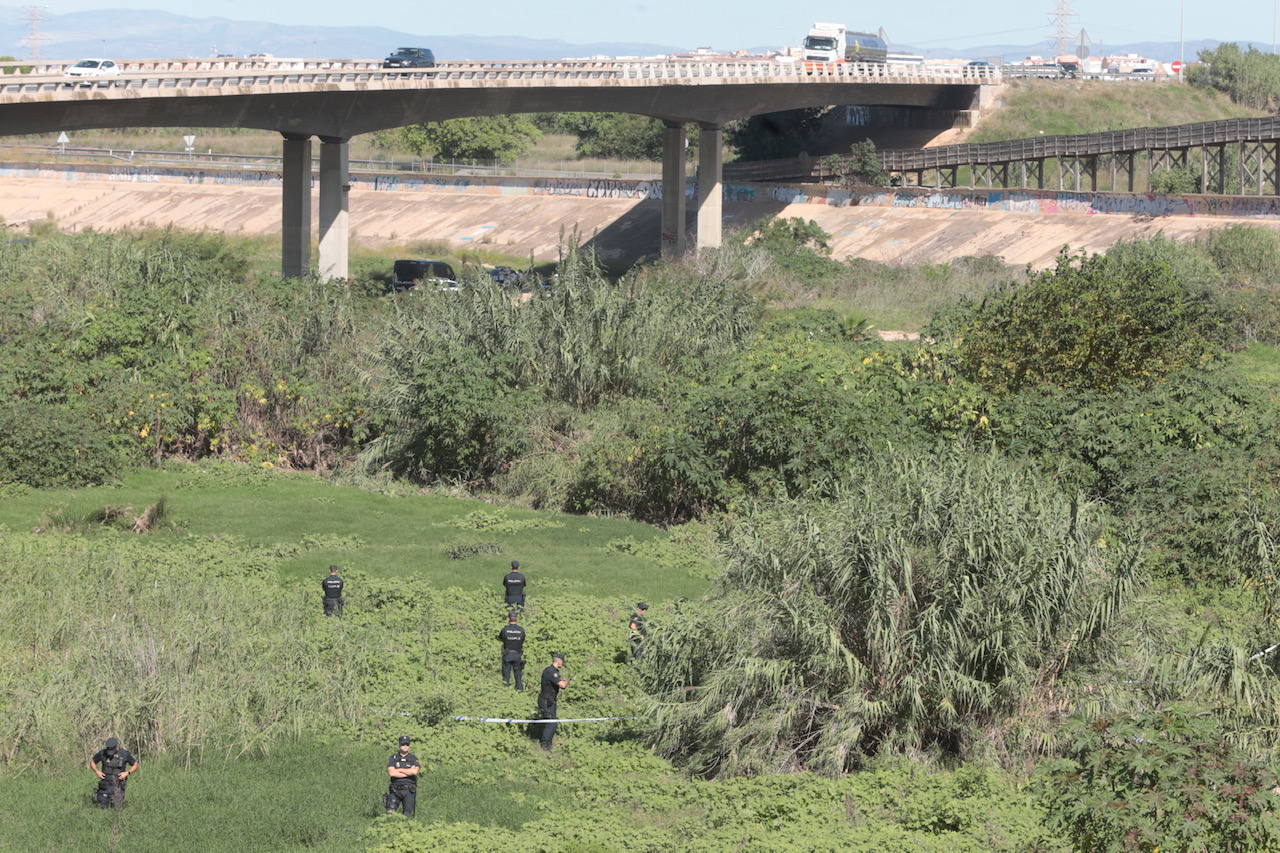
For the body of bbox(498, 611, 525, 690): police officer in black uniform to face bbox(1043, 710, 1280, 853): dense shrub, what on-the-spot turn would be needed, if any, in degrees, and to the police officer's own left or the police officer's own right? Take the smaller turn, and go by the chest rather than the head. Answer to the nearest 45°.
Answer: approximately 135° to the police officer's own right

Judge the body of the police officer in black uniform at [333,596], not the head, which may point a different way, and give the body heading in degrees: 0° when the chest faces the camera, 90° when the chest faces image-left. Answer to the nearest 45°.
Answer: approximately 180°

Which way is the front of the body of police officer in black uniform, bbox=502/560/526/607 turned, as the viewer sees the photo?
away from the camera

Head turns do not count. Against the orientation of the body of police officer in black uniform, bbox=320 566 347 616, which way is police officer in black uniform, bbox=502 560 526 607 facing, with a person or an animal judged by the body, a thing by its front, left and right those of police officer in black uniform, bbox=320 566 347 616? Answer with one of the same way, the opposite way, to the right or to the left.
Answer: the same way

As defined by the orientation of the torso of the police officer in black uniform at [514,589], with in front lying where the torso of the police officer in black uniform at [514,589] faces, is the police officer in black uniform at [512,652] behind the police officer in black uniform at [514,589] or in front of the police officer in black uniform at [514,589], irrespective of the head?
behind

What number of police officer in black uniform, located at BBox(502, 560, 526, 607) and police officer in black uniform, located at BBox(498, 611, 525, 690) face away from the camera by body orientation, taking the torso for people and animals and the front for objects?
2

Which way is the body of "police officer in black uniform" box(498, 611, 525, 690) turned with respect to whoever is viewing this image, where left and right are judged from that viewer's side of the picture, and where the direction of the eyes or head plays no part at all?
facing away from the viewer

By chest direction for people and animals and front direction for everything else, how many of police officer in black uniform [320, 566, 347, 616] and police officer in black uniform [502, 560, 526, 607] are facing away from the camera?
2

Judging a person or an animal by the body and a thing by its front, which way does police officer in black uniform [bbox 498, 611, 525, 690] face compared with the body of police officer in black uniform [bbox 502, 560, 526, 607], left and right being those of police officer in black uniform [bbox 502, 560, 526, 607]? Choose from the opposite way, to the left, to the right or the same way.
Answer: the same way

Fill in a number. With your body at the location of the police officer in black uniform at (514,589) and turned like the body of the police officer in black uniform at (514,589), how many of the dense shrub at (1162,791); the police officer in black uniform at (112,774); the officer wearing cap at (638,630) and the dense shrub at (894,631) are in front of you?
0

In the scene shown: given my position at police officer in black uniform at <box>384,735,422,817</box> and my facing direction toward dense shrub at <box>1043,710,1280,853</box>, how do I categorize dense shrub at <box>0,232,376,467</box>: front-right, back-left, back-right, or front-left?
back-left

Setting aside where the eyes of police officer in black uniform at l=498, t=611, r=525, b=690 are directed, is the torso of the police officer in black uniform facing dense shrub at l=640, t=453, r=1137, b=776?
no

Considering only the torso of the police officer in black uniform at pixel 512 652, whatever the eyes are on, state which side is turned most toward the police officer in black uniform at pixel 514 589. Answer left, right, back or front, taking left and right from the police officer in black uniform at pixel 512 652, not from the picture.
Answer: front

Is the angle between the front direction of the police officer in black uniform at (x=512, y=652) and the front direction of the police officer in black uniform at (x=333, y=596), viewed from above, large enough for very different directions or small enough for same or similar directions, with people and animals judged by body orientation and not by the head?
same or similar directions

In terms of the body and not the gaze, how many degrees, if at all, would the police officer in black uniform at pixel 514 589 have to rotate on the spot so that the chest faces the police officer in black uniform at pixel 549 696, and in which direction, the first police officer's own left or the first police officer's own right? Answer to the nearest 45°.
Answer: approximately 180°

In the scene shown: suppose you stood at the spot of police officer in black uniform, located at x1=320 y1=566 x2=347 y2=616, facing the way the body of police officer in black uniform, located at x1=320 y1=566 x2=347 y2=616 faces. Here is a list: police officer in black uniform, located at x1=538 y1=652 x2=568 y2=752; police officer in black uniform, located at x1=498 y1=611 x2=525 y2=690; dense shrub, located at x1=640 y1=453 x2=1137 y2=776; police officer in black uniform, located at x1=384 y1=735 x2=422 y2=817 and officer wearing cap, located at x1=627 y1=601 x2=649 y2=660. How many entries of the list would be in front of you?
0
